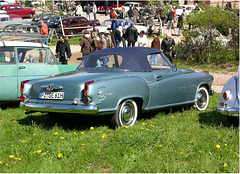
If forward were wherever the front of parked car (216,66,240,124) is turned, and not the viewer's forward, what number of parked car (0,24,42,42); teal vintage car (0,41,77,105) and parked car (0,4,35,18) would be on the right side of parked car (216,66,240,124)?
0

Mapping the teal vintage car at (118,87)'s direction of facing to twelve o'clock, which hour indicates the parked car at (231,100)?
The parked car is roughly at 2 o'clock from the teal vintage car.

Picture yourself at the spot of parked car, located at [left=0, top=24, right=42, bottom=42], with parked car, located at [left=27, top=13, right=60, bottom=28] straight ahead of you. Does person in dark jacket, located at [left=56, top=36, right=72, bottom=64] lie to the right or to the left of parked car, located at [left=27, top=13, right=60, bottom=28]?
right

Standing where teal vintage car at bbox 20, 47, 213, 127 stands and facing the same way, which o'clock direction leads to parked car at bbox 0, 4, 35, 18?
The parked car is roughly at 10 o'clock from the teal vintage car.

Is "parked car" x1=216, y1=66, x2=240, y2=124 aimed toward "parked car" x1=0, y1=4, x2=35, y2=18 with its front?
no

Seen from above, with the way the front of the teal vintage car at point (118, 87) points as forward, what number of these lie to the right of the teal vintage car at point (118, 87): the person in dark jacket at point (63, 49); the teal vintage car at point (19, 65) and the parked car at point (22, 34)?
0

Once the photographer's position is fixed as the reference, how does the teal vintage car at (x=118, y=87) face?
facing away from the viewer and to the right of the viewer

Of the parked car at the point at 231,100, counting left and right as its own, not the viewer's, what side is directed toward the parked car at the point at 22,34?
left

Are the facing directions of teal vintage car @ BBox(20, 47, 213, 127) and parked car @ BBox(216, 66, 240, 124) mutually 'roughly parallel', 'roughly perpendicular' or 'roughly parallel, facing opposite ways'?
roughly parallel

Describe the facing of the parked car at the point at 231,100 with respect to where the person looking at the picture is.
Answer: facing away from the viewer and to the right of the viewer
